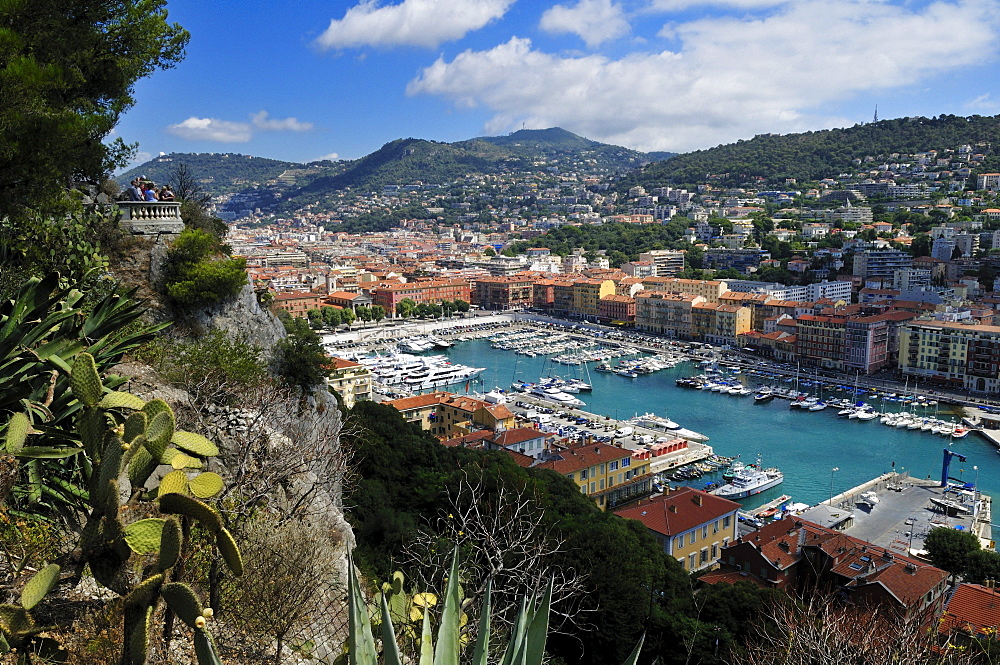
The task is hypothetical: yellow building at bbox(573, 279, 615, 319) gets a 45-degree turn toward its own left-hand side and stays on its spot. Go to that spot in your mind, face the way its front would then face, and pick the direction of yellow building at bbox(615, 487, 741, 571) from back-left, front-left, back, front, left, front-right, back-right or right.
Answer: front

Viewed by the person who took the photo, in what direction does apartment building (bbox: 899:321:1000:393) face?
facing the viewer and to the left of the viewer

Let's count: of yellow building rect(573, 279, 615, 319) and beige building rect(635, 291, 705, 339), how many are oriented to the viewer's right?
0

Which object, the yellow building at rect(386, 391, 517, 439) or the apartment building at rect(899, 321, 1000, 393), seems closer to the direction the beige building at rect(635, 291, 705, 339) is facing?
the yellow building

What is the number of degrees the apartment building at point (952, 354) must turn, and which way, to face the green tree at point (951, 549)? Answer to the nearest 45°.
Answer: approximately 45° to its left

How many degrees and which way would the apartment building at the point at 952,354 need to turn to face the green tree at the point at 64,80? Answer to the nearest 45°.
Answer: approximately 45° to its left

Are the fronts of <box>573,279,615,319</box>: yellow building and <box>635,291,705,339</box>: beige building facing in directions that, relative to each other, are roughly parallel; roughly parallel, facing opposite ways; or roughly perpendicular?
roughly parallel

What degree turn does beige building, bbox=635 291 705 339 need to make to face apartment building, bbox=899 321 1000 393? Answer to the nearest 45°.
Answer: approximately 90° to its left

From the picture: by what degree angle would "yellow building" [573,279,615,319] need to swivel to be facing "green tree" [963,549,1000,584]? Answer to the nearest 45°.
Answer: approximately 45° to its left

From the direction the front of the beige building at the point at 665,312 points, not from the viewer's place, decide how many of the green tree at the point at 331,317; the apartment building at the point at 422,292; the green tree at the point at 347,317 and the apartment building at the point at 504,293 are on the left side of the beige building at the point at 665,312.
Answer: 0

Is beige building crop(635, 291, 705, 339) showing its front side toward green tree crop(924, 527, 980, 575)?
no

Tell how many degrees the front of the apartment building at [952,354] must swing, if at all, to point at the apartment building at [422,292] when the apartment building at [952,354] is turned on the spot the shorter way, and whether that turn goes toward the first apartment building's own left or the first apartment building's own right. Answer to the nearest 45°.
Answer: approximately 45° to the first apartment building's own right

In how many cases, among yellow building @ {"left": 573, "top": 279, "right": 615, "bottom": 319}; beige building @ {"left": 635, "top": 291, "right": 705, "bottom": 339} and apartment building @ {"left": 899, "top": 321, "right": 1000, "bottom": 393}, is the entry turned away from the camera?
0

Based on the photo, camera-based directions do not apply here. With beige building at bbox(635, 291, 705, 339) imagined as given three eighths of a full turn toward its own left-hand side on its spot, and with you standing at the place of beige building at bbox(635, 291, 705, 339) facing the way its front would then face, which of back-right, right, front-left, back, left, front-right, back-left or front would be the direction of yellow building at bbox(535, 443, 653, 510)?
right

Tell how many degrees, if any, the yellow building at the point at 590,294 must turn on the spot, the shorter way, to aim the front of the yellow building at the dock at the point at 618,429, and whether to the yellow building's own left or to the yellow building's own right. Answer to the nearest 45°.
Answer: approximately 45° to the yellow building's own left

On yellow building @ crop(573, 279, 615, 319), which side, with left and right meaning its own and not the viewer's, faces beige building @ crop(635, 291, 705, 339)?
left

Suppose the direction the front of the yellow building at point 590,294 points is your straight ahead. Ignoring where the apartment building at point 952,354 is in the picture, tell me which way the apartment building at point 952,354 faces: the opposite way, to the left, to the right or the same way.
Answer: the same way

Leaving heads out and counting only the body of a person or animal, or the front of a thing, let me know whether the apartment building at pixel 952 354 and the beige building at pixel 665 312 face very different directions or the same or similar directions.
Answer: same or similar directions

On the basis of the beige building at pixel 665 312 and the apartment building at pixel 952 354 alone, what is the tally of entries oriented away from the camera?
0
